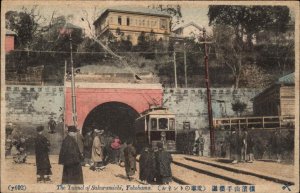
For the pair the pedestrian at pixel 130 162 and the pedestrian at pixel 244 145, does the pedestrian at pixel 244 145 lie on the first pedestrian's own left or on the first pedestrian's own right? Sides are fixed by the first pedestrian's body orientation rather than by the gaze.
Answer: on the first pedestrian's own right

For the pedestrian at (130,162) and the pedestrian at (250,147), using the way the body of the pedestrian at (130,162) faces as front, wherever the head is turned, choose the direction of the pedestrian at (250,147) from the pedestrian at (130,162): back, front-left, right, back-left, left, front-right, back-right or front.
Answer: right

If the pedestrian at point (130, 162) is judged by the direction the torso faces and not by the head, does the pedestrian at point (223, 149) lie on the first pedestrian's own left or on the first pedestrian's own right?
on the first pedestrian's own right

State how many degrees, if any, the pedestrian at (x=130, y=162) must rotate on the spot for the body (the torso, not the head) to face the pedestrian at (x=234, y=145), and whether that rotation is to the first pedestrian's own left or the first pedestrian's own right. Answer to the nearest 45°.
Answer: approximately 90° to the first pedestrian's own right

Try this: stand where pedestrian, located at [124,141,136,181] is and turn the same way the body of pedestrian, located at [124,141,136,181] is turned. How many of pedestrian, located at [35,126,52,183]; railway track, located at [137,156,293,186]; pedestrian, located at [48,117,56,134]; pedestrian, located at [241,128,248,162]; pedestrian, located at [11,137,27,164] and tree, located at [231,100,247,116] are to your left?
3

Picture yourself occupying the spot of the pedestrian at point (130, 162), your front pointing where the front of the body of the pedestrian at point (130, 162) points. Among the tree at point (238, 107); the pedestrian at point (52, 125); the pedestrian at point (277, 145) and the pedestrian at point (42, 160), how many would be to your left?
2

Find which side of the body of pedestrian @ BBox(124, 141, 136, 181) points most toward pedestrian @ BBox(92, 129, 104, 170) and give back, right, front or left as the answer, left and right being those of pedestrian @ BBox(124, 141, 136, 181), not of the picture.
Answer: left
